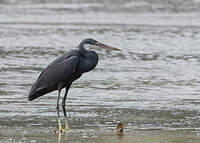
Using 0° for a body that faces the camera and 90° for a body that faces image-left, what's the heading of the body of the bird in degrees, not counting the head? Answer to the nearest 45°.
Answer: approximately 270°
